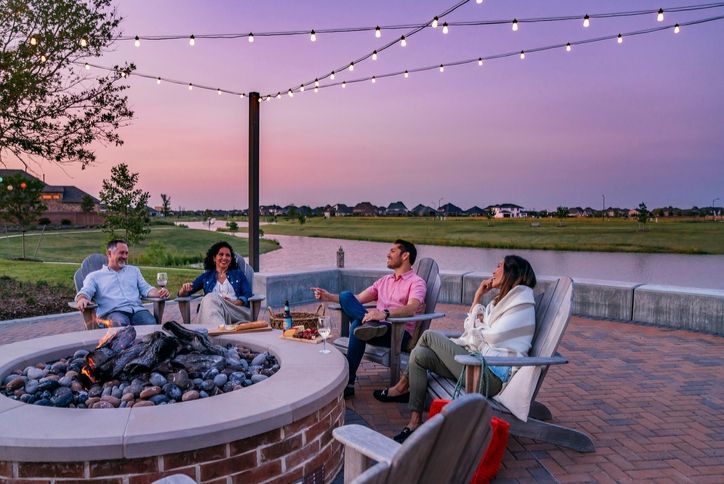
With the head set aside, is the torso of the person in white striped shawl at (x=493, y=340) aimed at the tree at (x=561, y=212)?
no

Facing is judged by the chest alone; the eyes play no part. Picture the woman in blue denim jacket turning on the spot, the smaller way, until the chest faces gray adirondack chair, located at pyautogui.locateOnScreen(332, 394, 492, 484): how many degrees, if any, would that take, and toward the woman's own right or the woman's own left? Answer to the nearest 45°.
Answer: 0° — they already face it

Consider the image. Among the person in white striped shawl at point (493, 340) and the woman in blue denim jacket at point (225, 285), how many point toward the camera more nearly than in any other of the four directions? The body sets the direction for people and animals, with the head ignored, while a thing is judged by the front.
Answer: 1

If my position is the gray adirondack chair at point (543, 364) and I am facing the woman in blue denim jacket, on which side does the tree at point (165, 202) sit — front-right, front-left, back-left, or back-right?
front-right

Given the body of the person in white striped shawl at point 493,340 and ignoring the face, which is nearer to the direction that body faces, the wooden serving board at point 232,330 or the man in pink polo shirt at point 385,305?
the wooden serving board

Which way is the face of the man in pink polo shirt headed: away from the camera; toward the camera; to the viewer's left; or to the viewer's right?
to the viewer's left

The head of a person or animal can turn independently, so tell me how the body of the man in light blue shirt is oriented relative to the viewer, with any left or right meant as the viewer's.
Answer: facing the viewer and to the right of the viewer

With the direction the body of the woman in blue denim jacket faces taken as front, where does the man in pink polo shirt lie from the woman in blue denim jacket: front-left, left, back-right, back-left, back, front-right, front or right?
front-left

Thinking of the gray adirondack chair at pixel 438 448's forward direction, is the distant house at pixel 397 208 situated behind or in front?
in front

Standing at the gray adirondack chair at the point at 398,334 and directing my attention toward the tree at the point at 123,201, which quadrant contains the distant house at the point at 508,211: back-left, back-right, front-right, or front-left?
front-right

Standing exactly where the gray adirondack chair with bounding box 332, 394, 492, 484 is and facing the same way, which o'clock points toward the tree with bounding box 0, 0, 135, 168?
The tree is roughly at 12 o'clock from the gray adirondack chair.

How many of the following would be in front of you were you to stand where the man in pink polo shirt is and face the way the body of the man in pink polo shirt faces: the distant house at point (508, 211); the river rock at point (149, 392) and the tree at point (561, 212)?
1

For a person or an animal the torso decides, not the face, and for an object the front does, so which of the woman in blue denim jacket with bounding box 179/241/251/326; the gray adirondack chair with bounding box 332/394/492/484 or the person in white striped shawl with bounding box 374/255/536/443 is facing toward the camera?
the woman in blue denim jacket

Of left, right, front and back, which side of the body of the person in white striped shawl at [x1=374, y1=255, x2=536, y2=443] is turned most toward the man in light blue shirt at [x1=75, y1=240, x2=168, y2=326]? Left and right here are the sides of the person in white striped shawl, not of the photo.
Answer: front

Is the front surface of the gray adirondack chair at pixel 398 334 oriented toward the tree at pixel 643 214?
no

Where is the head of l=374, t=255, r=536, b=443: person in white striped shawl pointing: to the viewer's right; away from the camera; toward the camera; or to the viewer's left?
to the viewer's left

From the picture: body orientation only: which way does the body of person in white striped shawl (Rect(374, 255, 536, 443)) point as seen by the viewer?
to the viewer's left

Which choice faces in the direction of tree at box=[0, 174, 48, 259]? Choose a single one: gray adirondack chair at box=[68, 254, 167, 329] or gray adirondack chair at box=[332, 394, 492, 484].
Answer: gray adirondack chair at box=[332, 394, 492, 484]

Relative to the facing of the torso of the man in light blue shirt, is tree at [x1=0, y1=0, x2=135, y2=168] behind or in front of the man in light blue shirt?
behind

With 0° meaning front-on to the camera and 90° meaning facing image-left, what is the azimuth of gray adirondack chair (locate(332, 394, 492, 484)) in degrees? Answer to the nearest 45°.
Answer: approximately 135°

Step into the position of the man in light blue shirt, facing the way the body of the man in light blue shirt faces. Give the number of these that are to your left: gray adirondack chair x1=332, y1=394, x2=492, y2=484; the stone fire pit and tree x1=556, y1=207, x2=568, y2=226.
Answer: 1

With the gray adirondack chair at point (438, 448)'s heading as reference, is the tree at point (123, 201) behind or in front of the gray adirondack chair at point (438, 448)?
in front

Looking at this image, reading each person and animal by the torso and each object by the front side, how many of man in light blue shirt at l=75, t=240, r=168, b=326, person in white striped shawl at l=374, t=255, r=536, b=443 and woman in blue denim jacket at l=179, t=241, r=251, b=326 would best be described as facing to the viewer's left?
1
